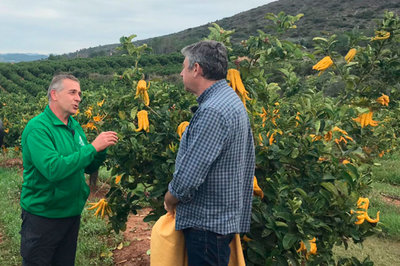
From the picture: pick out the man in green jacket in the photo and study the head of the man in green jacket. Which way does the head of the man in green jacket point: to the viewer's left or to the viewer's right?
to the viewer's right

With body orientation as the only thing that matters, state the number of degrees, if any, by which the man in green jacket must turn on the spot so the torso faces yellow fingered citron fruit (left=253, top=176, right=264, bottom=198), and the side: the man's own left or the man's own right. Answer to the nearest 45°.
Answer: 0° — they already face it

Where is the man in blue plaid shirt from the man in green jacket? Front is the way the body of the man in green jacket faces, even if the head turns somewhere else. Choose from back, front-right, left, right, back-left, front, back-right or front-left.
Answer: front

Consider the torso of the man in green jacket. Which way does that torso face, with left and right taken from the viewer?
facing the viewer and to the right of the viewer

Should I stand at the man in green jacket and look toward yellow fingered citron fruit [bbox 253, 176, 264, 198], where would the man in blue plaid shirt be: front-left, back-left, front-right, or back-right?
front-right
